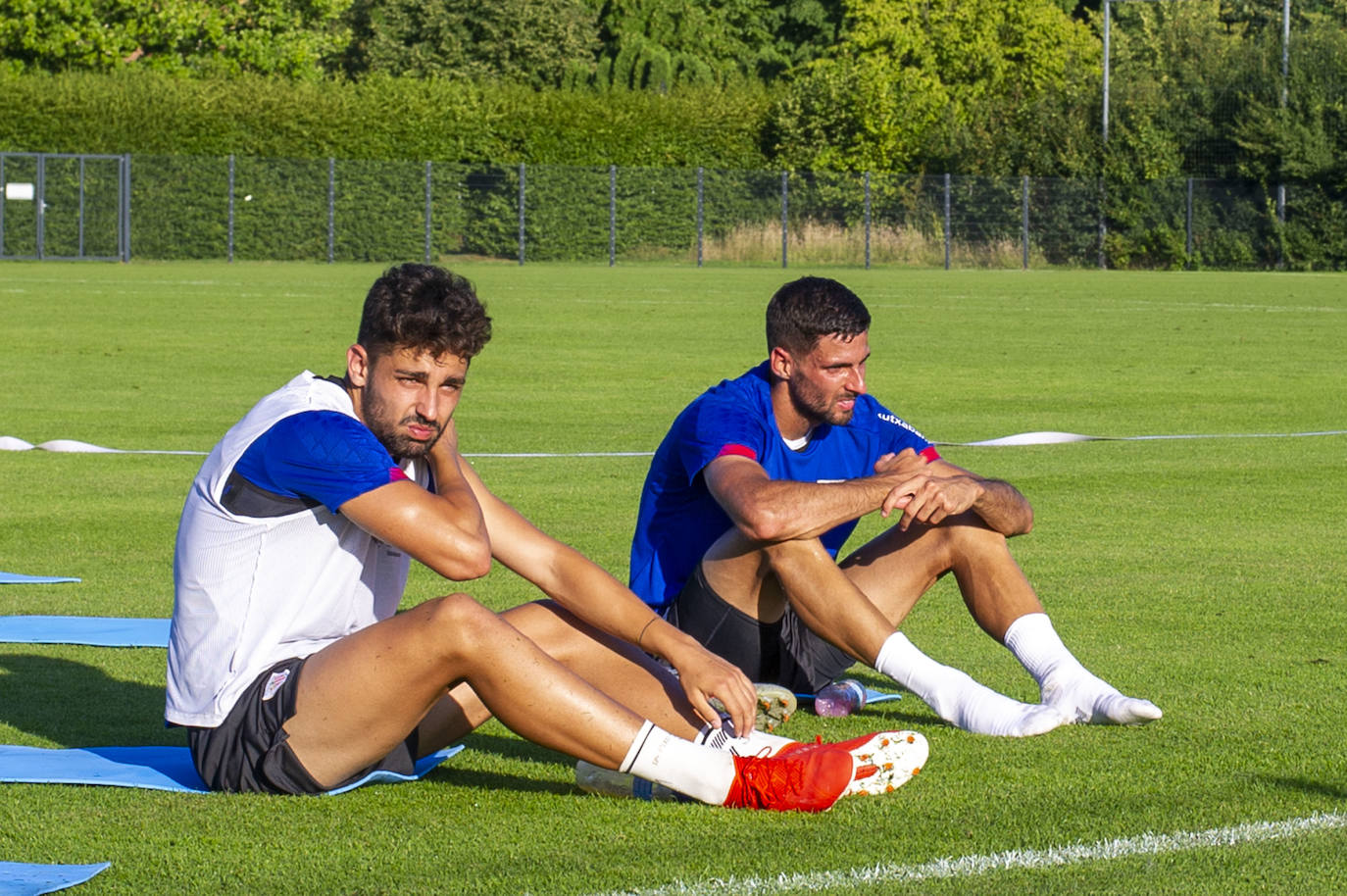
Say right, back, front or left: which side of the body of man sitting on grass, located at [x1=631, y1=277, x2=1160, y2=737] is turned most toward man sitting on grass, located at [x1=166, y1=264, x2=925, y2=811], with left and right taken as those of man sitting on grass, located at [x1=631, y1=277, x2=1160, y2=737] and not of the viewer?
right

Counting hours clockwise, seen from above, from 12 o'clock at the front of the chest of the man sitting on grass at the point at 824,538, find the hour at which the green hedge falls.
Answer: The green hedge is roughly at 7 o'clock from the man sitting on grass.

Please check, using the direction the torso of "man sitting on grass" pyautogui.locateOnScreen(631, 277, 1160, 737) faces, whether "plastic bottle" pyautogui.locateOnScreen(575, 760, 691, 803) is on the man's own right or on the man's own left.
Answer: on the man's own right

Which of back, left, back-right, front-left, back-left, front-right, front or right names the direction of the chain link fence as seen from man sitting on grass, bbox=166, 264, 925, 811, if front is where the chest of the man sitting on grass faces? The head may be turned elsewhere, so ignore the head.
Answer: left

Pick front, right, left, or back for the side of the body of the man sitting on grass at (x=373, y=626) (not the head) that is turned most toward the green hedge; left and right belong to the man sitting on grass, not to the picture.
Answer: left

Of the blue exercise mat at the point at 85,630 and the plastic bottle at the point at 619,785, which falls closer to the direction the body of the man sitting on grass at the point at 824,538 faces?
the plastic bottle

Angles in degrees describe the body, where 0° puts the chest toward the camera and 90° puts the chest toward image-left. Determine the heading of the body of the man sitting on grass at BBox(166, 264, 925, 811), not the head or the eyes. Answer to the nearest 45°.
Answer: approximately 270°

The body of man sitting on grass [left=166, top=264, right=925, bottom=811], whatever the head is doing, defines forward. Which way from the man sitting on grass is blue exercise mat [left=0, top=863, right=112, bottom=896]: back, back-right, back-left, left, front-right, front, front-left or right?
back-right

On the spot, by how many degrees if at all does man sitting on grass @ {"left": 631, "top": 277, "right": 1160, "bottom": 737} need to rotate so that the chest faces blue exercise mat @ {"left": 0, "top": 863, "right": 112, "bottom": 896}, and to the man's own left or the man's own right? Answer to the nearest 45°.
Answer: approximately 90° to the man's own right

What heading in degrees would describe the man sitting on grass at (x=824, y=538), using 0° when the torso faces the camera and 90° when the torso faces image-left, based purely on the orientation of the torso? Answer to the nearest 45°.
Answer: approximately 315°

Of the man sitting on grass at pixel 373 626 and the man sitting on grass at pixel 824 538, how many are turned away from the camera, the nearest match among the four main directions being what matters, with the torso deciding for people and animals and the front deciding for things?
0
